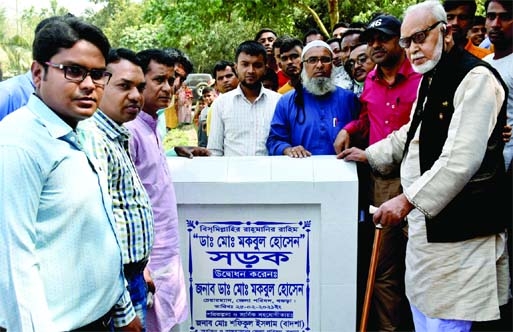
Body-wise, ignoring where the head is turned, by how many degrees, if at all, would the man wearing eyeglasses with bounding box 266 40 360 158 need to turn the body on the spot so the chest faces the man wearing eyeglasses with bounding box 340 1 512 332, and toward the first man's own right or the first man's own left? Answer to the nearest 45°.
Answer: approximately 45° to the first man's own left

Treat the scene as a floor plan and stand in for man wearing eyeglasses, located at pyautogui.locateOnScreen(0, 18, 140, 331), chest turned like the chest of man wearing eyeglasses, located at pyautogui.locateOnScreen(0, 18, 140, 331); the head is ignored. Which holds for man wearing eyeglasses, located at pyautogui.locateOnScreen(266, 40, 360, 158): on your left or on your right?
on your left

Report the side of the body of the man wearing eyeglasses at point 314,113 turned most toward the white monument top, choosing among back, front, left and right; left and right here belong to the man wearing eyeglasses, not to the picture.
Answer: front

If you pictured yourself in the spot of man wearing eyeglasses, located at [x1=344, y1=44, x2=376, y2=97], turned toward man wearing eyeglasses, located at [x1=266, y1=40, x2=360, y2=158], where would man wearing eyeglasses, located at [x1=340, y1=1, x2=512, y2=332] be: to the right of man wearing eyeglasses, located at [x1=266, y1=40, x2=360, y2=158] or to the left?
left

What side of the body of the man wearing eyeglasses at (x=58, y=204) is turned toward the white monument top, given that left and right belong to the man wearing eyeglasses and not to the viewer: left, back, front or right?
left

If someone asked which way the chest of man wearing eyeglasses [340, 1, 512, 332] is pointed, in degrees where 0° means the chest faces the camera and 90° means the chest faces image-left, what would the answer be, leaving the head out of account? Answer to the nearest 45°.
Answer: approximately 45°

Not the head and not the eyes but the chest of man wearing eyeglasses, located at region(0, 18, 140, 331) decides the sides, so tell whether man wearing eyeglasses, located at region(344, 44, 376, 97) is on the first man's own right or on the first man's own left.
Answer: on the first man's own left

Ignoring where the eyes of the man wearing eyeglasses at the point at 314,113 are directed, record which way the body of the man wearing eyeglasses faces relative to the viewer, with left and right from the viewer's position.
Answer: facing the viewer

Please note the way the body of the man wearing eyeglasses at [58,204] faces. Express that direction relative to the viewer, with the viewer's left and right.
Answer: facing the viewer and to the right of the viewer

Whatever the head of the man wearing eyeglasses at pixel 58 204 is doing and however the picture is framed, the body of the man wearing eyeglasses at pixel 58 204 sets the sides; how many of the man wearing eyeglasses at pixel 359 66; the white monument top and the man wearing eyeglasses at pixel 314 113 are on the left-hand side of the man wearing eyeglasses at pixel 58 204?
3

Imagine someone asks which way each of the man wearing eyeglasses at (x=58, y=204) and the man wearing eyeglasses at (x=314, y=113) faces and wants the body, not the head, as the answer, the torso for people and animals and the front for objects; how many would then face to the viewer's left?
0

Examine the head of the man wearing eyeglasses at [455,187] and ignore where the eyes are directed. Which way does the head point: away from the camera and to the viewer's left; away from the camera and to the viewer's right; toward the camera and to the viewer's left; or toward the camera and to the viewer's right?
toward the camera and to the viewer's left

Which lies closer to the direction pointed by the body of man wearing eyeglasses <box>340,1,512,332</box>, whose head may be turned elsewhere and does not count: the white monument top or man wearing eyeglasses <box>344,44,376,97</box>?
the white monument top

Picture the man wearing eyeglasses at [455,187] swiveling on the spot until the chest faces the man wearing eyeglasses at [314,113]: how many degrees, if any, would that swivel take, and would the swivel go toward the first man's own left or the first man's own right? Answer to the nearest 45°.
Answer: approximately 90° to the first man's own right

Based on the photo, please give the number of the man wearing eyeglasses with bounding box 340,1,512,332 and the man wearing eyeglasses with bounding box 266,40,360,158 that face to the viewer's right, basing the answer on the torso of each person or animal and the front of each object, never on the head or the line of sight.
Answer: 0

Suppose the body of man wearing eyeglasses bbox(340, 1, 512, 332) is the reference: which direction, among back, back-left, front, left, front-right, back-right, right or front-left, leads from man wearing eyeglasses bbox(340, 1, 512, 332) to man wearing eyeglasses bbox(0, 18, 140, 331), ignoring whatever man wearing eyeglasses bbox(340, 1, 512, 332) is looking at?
front
